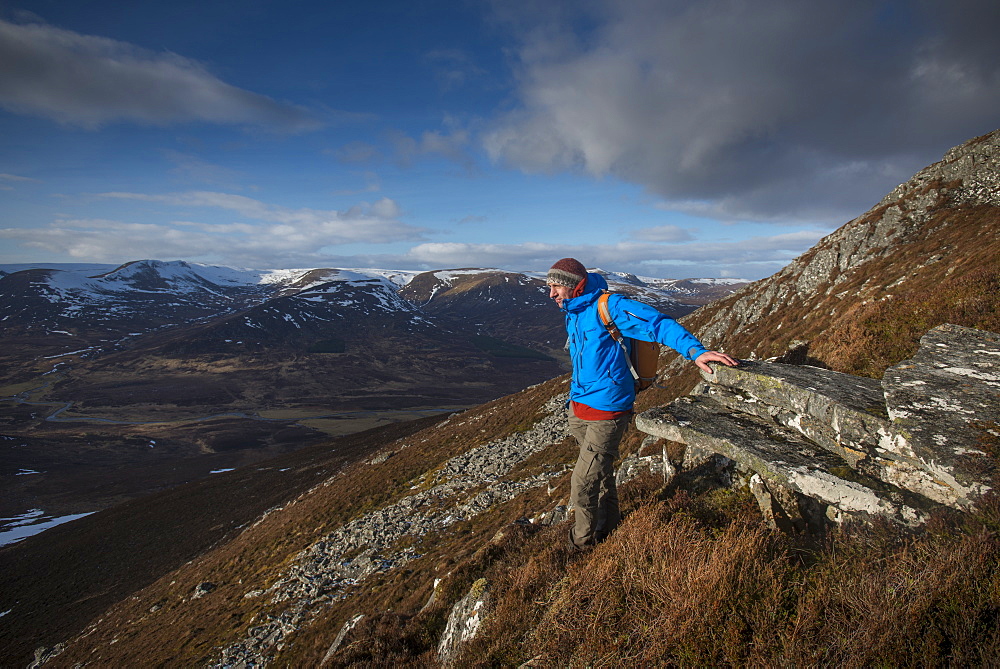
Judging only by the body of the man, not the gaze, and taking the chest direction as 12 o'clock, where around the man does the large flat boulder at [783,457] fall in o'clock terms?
The large flat boulder is roughly at 7 o'clock from the man.

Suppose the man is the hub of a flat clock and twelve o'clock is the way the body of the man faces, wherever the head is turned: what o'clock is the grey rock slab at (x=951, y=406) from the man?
The grey rock slab is roughly at 7 o'clock from the man.

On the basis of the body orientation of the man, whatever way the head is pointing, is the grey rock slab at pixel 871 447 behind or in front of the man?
behind

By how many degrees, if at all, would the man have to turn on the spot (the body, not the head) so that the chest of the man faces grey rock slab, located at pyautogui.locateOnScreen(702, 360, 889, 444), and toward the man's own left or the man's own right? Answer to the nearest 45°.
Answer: approximately 180°

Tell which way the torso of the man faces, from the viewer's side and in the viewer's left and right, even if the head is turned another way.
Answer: facing the viewer and to the left of the viewer

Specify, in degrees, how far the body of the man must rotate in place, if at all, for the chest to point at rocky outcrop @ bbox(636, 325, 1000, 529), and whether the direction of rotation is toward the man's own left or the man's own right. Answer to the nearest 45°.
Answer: approximately 135° to the man's own left
